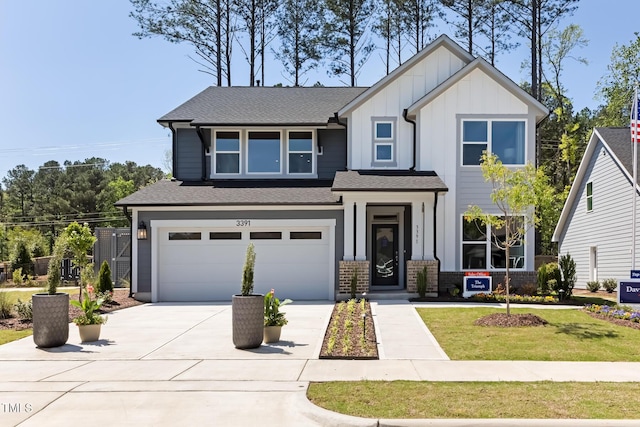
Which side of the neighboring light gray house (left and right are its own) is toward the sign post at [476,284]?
right

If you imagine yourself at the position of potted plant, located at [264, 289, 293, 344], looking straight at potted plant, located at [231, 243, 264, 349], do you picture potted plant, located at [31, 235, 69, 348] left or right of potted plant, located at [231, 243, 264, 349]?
right

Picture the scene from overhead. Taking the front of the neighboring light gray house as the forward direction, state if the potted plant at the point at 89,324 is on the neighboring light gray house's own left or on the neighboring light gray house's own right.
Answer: on the neighboring light gray house's own right

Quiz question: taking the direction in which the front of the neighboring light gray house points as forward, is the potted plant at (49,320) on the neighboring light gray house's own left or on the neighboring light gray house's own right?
on the neighboring light gray house's own right

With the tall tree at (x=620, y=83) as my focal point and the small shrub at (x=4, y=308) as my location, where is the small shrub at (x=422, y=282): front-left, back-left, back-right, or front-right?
front-right

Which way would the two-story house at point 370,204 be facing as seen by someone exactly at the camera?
facing the viewer

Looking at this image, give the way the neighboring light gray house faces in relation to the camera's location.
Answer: facing the viewer and to the right of the viewer

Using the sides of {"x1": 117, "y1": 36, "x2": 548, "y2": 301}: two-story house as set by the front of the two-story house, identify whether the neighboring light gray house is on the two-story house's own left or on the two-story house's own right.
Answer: on the two-story house's own left

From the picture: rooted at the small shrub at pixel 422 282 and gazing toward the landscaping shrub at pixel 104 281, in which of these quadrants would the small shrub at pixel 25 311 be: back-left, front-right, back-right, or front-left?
front-left

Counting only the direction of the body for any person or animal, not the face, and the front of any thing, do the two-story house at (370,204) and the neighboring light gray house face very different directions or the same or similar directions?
same or similar directions

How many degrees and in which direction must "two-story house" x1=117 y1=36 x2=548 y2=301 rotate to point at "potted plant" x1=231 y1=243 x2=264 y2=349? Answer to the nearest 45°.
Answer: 0° — it already faces it

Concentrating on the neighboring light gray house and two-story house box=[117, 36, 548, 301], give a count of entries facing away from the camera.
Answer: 0
